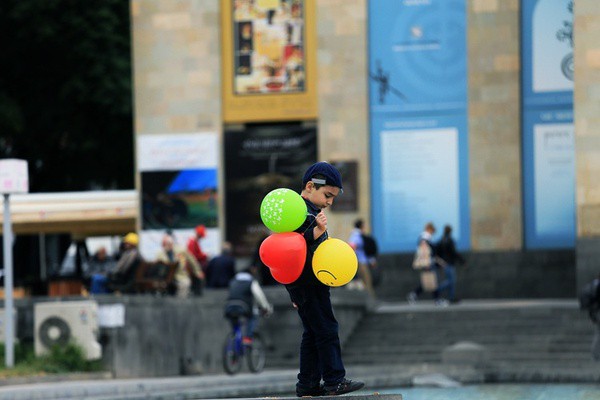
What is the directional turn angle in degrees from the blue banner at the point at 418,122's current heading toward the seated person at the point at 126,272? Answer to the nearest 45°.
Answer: approximately 45° to its right

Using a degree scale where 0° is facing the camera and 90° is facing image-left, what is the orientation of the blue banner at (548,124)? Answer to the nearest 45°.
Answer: approximately 0°

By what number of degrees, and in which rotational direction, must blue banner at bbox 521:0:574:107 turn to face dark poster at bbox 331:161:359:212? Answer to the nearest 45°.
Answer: approximately 90° to its right

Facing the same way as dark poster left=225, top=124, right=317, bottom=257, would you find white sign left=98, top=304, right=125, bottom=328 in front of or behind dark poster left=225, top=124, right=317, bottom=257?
in front

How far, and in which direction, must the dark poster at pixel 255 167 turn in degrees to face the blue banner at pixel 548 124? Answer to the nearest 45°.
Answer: approximately 90° to its left

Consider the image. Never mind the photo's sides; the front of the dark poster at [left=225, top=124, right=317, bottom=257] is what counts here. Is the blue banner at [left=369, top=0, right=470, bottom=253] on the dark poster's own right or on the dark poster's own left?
on the dark poster's own left

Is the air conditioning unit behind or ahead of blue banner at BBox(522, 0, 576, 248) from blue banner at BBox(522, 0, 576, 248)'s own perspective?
ahead

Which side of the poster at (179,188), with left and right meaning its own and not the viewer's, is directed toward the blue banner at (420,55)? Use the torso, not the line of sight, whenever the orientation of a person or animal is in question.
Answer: left
